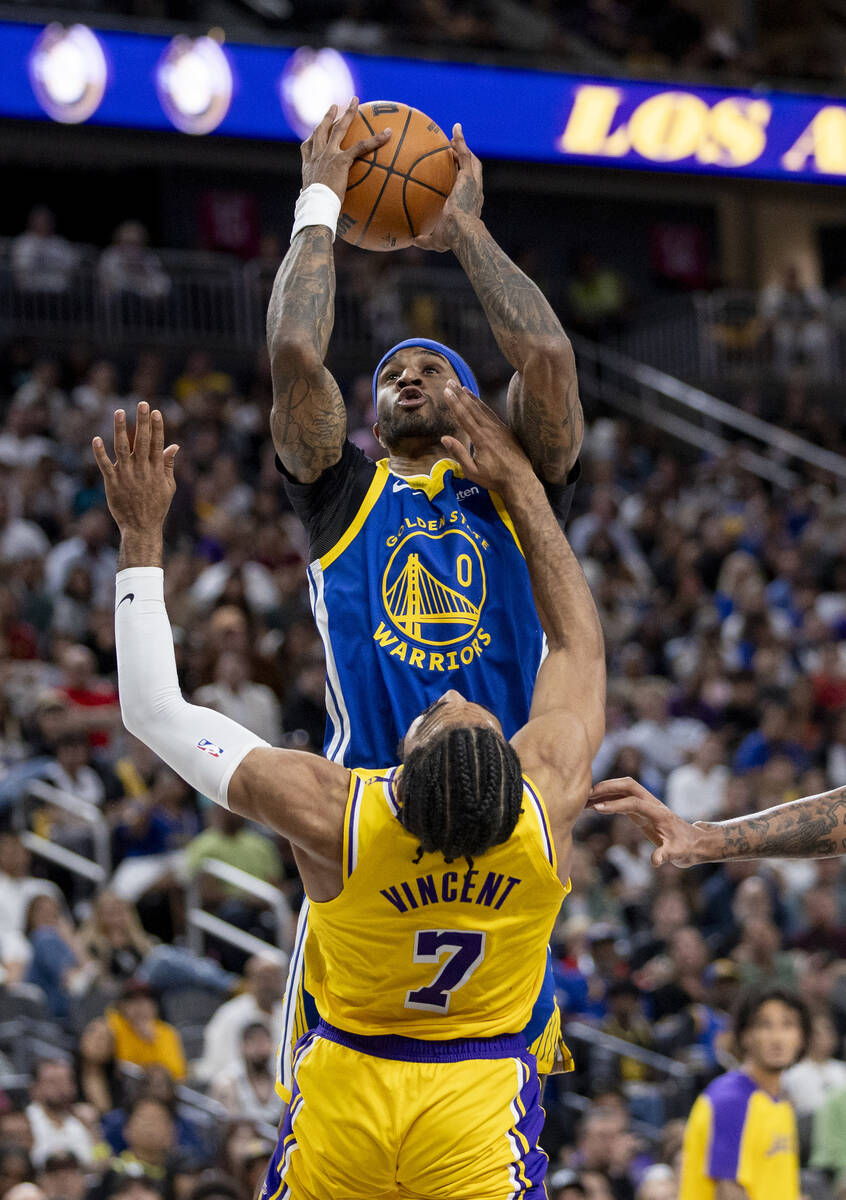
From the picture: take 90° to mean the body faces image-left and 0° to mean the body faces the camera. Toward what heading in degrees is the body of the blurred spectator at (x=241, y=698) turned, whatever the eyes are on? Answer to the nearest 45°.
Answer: approximately 0°

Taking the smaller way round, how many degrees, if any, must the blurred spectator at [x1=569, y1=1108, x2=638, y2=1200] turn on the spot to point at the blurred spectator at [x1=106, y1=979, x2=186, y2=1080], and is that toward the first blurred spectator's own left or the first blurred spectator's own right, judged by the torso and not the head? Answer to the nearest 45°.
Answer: approximately 90° to the first blurred spectator's own right

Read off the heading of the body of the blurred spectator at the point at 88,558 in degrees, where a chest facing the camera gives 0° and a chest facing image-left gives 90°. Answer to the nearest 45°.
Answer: approximately 315°

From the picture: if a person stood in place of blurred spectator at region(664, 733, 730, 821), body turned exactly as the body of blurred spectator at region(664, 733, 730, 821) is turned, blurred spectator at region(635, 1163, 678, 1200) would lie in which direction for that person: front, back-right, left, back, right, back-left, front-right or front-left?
front-right

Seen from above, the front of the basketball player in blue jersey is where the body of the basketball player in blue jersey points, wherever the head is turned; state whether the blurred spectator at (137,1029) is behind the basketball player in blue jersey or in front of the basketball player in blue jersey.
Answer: behind

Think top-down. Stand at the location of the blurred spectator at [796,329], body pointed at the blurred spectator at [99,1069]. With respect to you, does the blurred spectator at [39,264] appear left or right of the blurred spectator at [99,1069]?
right
